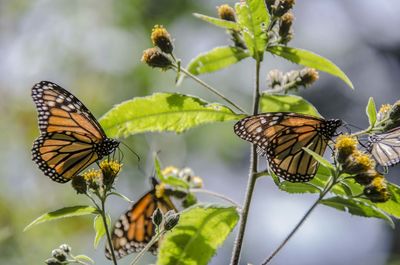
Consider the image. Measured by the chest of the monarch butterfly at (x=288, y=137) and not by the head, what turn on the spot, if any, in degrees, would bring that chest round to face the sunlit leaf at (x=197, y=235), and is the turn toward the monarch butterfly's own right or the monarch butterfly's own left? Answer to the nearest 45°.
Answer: approximately 135° to the monarch butterfly's own right

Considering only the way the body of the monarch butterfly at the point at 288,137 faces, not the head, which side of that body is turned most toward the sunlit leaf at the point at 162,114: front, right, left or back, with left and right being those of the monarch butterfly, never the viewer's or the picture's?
back

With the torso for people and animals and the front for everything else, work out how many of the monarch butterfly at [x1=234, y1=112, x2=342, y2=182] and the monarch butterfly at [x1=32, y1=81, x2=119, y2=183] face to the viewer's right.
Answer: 2

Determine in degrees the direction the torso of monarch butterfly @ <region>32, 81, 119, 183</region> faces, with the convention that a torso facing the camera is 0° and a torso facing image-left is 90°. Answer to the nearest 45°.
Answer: approximately 270°

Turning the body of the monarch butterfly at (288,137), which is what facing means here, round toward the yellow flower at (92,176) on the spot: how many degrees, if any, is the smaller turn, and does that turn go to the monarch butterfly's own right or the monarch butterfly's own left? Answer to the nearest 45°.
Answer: approximately 180°

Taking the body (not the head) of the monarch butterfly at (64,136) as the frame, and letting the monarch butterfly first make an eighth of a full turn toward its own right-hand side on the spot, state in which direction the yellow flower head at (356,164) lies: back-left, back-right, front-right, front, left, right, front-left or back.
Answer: front

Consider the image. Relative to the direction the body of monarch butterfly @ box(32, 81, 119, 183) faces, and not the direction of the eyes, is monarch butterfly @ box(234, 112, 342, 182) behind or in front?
in front

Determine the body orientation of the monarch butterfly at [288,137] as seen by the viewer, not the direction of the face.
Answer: to the viewer's right

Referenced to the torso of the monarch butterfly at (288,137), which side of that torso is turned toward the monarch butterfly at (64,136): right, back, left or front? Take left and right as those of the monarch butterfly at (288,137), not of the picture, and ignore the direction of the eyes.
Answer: back
